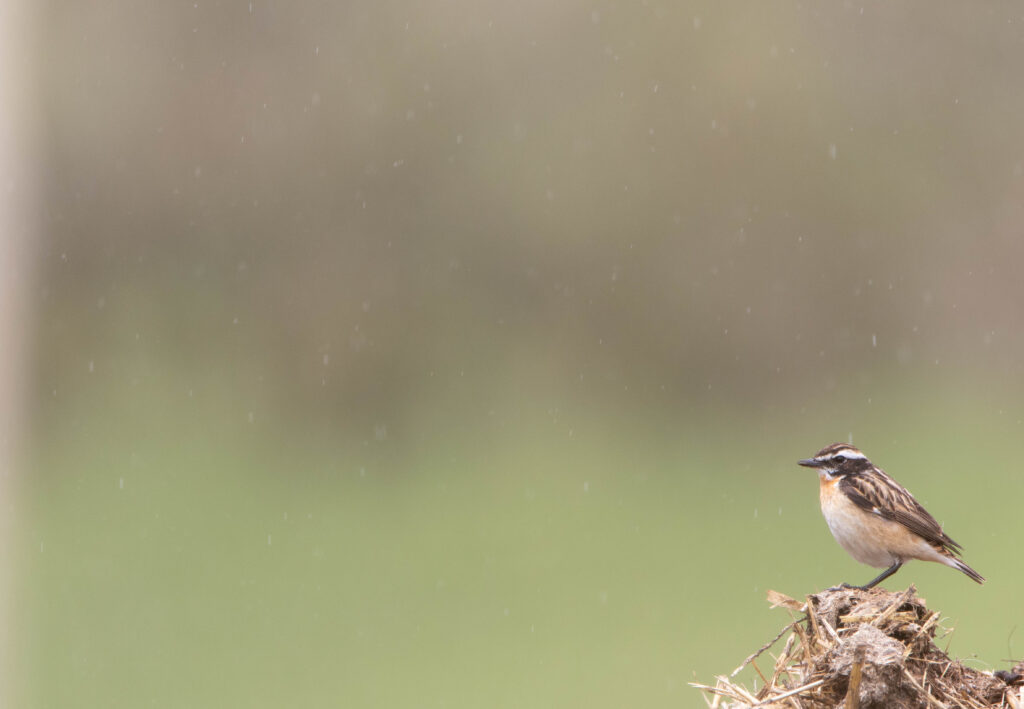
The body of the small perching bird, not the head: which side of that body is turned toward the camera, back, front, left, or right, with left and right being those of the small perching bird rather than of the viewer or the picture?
left
